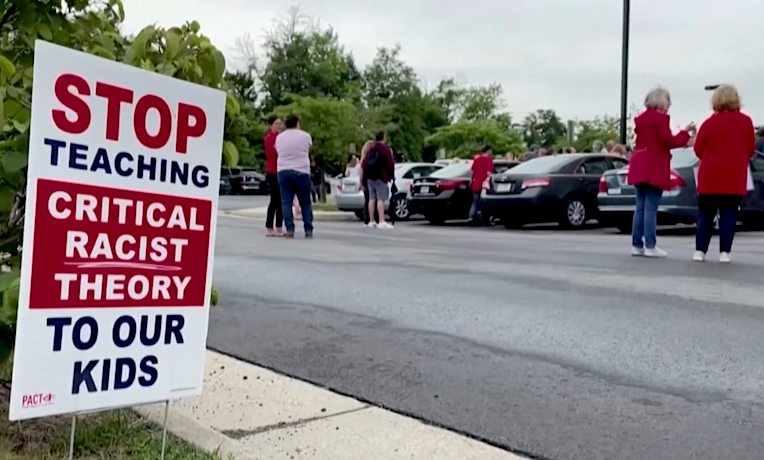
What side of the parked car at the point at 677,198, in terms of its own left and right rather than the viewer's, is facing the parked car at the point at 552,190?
left

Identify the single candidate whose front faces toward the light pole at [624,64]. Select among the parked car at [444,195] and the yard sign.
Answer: the parked car

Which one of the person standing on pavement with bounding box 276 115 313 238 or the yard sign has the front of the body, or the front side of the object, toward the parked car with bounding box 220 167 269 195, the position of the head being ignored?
the person standing on pavement

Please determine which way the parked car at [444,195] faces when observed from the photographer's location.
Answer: facing away from the viewer and to the right of the viewer

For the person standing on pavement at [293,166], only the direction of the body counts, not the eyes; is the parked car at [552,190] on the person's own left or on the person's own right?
on the person's own right

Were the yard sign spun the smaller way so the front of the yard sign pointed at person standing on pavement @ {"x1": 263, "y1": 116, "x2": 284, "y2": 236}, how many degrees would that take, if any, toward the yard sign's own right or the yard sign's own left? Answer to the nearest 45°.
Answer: approximately 135° to the yard sign's own left

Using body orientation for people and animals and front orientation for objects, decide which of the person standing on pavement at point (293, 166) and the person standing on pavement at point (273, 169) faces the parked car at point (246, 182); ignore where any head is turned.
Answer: the person standing on pavement at point (293, 166)

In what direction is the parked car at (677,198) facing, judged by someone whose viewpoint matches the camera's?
facing away from the viewer and to the right of the viewer

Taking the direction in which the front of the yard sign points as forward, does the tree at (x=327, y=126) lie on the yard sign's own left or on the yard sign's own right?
on the yard sign's own left

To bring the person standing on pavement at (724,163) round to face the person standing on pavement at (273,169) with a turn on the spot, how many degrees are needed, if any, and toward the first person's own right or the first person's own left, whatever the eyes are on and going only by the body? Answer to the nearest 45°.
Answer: approximately 90° to the first person's own left

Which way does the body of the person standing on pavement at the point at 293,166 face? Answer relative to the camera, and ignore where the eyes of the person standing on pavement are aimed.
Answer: away from the camera

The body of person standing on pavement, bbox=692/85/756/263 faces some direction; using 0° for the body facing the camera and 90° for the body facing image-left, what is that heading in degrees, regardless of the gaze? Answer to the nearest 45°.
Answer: approximately 180°
